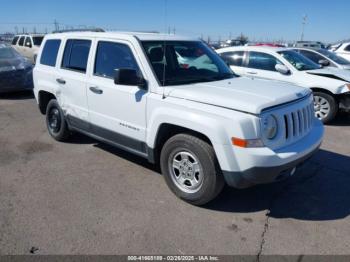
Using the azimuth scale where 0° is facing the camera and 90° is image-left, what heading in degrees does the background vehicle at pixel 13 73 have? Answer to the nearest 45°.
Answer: approximately 315°

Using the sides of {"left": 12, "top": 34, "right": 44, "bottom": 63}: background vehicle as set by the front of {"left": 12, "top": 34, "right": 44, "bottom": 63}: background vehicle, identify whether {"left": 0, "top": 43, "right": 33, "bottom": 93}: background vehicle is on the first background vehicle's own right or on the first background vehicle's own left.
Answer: on the first background vehicle's own right

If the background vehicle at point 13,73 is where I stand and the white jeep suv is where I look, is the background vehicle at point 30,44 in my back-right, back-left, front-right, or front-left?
back-left

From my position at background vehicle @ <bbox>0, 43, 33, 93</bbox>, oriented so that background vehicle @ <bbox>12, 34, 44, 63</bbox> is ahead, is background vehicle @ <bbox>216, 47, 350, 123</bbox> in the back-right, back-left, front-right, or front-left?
back-right

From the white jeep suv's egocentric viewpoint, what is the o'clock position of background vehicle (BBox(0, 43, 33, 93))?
The background vehicle is roughly at 6 o'clock from the white jeep suv.

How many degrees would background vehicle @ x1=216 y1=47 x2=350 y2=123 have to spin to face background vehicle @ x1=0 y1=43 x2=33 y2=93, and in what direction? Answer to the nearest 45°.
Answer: approximately 135° to its right
